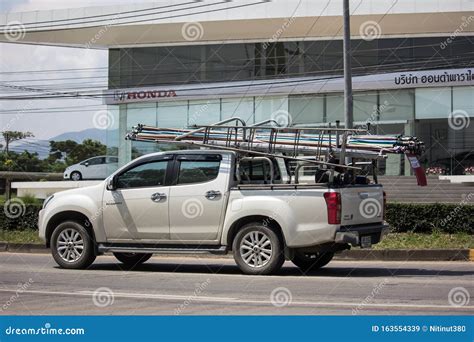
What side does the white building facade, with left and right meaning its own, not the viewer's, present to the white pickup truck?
front

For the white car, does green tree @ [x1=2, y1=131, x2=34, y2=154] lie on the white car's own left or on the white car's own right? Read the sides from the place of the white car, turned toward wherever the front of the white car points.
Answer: on the white car's own right

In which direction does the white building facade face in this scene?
toward the camera

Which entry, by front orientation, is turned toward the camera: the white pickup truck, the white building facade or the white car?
the white building facade

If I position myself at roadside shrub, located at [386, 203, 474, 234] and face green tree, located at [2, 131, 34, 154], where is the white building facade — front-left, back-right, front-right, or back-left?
front-right

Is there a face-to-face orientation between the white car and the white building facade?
no

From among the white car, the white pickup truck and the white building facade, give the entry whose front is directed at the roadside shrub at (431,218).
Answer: the white building facade

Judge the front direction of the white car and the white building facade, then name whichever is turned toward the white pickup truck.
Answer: the white building facade

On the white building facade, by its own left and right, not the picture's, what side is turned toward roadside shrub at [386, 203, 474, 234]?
front

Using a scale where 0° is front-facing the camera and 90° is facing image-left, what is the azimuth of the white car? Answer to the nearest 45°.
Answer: approximately 90°

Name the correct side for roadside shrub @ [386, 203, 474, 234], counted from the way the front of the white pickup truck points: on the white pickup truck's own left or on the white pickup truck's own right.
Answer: on the white pickup truck's own right

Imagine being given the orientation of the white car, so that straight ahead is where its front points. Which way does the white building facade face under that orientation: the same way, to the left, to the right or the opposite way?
to the left

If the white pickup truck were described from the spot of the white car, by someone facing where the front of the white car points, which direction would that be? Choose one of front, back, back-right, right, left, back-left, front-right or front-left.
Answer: left

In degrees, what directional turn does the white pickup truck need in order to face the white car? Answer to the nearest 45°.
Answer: approximately 45° to its right

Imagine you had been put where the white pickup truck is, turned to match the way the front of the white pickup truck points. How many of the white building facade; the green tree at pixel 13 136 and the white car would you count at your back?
0

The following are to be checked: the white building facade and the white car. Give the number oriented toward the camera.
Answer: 1

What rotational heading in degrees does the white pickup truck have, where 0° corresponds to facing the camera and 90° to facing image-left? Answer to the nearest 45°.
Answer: approximately 135°

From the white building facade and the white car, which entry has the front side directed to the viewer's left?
the white car

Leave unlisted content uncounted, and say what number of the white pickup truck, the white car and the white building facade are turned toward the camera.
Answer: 1
